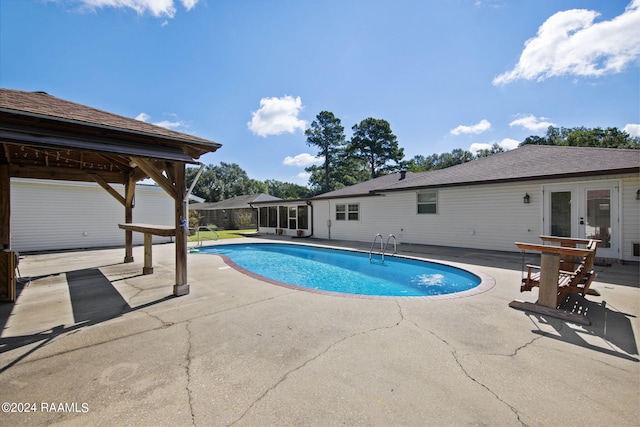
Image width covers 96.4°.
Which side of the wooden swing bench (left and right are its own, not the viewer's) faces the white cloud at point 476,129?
right

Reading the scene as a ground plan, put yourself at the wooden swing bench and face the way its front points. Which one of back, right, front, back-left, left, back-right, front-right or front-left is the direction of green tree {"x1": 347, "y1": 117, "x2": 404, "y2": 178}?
front-right

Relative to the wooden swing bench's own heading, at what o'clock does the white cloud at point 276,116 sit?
The white cloud is roughly at 1 o'clock from the wooden swing bench.

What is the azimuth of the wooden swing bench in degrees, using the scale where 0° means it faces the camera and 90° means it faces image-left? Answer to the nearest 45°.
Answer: approximately 90°

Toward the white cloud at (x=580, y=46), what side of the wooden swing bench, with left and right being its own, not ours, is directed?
right

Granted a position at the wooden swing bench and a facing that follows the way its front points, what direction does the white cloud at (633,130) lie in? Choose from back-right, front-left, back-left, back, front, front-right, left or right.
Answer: right

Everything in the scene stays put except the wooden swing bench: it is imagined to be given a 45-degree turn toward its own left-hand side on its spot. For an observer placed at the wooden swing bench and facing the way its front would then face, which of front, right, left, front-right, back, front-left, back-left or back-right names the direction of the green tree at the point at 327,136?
right

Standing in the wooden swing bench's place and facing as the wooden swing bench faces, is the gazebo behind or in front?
in front

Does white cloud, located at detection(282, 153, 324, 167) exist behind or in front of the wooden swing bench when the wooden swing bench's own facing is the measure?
in front

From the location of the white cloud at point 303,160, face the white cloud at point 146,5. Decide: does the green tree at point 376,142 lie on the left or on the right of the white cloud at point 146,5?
left

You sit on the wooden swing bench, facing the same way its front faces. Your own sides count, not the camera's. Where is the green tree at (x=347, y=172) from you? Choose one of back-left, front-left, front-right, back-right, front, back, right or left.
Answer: front-right

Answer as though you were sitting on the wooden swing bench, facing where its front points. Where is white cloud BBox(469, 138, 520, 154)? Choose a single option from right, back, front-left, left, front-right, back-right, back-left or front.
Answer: right

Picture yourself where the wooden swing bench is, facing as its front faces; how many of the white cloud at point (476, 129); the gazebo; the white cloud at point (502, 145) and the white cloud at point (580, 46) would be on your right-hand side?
3

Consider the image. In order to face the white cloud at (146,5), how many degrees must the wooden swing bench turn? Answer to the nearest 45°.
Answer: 0° — it already faces it

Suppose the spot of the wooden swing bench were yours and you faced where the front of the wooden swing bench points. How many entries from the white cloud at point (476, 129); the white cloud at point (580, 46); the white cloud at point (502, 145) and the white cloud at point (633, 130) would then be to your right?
4

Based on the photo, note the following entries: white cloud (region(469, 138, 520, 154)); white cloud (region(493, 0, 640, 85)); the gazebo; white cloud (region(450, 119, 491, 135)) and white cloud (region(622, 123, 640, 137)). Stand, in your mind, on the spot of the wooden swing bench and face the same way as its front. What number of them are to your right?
4
